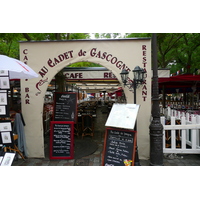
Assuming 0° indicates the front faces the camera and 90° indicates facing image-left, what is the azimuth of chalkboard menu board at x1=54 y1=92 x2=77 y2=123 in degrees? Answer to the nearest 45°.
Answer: approximately 0°

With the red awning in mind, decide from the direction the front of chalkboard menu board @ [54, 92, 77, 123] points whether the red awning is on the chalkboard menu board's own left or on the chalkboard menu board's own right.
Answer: on the chalkboard menu board's own left

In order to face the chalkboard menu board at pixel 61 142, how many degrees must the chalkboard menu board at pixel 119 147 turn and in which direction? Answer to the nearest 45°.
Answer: approximately 135° to its right

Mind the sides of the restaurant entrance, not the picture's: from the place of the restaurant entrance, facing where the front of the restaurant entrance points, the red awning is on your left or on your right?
on your left

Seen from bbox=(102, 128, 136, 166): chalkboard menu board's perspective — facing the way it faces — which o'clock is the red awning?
The red awning is roughly at 7 o'clock from the chalkboard menu board.
